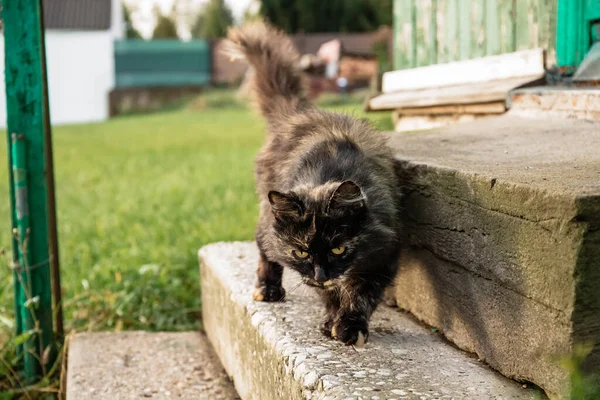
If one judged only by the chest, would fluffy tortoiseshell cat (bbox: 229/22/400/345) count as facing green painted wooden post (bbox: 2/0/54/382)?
no

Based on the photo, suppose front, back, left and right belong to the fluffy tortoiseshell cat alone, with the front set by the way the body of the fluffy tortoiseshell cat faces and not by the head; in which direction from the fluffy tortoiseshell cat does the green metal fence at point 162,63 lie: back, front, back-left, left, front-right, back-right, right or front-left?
back

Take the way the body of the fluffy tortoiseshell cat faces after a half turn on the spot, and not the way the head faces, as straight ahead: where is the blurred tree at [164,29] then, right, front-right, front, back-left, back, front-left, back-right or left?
front

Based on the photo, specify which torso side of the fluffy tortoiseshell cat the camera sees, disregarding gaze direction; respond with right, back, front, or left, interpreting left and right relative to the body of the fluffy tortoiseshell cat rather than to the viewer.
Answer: front

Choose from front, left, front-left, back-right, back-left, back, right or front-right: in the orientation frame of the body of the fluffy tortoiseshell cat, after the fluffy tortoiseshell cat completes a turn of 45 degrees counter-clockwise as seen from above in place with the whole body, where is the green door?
left

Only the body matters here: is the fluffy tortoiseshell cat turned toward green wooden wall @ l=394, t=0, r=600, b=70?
no

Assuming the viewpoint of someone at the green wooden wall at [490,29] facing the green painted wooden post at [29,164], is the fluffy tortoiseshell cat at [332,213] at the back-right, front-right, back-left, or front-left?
front-left

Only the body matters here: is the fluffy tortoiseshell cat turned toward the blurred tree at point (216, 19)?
no
